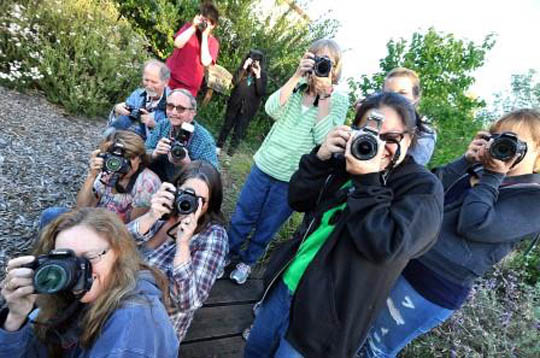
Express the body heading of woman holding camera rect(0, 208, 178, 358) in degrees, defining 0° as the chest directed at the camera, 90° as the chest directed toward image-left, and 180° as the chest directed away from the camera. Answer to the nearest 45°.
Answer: approximately 45°

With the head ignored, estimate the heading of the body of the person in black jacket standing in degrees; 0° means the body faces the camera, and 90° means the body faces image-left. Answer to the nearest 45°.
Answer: approximately 0°

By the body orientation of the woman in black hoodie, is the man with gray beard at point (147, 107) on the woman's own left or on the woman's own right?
on the woman's own right

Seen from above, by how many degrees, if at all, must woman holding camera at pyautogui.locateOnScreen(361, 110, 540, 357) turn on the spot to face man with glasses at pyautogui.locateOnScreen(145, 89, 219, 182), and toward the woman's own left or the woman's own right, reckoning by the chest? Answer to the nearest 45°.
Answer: approximately 45° to the woman's own right

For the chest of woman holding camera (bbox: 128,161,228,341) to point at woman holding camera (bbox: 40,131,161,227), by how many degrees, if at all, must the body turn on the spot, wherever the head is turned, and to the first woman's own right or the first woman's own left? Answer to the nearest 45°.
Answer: approximately 90° to the first woman's own right

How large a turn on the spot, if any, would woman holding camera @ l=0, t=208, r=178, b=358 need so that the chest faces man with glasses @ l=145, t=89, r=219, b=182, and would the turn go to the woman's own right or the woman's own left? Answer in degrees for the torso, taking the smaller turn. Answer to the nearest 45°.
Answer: approximately 135° to the woman's own right

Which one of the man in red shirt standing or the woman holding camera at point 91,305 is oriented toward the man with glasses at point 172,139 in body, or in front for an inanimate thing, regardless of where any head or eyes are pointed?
the man in red shirt standing

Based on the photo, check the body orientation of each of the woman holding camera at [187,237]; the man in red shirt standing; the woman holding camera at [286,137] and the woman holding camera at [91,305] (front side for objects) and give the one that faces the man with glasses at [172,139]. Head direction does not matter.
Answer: the man in red shirt standing

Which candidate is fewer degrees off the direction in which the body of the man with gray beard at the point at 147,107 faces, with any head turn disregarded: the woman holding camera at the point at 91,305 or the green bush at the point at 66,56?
the woman holding camera

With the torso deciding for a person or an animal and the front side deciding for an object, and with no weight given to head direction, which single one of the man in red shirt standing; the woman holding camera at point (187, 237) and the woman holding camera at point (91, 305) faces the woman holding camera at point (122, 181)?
the man in red shirt standing

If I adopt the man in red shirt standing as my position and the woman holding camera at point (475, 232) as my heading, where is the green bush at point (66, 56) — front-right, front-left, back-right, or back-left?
back-right
